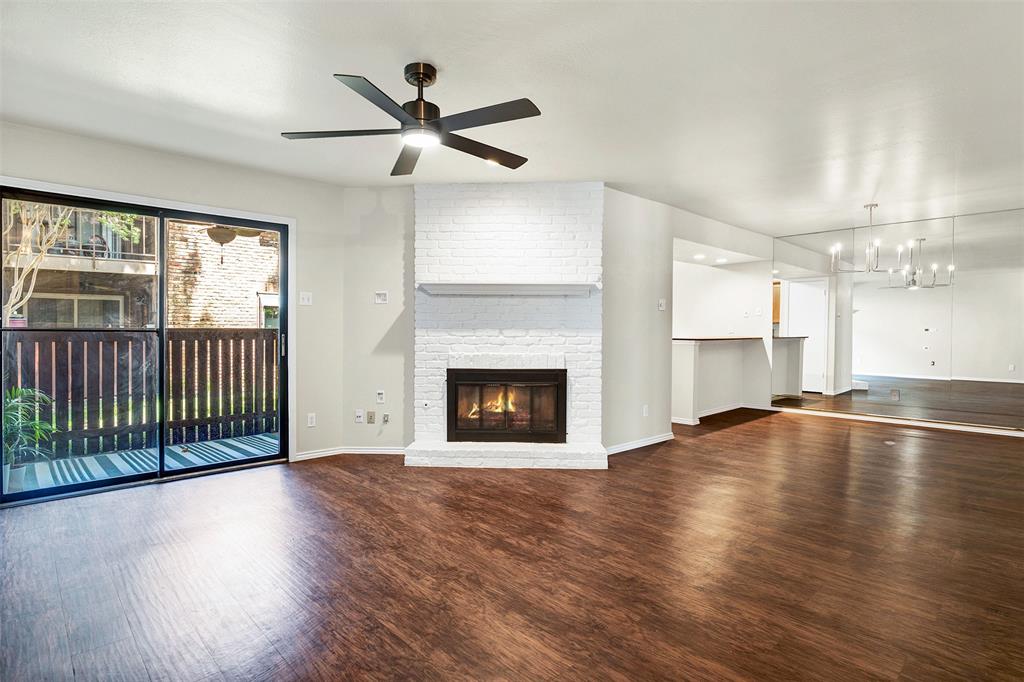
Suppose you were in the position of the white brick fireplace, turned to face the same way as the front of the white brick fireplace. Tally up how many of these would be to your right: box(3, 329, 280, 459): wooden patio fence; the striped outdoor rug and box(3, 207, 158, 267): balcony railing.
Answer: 3

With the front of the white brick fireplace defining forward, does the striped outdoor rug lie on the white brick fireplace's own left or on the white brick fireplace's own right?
on the white brick fireplace's own right

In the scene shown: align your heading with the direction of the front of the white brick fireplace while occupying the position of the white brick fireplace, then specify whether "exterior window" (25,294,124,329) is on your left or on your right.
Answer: on your right

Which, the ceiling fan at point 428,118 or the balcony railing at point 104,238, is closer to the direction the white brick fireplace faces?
the ceiling fan

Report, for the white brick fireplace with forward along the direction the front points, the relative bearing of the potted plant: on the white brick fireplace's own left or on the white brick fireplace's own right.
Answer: on the white brick fireplace's own right

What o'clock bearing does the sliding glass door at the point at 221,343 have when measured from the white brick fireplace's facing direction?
The sliding glass door is roughly at 3 o'clock from the white brick fireplace.

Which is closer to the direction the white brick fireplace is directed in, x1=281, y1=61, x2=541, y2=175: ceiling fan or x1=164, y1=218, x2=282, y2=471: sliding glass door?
the ceiling fan

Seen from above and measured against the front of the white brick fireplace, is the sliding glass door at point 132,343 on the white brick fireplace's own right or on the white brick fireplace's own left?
on the white brick fireplace's own right

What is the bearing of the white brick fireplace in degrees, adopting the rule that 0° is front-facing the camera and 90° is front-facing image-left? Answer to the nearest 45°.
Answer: approximately 0°
